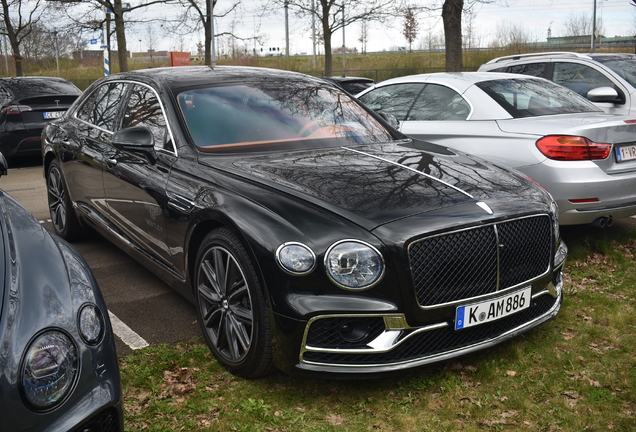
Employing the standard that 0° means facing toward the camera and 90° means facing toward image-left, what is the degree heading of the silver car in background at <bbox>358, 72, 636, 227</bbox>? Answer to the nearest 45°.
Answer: approximately 135°

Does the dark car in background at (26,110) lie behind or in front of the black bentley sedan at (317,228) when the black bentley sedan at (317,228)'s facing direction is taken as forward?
behind

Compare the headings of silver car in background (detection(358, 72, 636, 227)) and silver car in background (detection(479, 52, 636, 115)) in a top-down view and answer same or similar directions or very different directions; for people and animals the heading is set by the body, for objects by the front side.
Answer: very different directions

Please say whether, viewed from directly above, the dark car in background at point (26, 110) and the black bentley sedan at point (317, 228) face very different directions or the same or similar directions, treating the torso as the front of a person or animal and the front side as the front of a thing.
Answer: very different directions

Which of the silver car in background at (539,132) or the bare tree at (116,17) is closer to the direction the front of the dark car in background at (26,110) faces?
the bare tree

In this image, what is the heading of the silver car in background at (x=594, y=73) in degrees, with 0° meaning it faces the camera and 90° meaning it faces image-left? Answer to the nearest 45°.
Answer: approximately 315°

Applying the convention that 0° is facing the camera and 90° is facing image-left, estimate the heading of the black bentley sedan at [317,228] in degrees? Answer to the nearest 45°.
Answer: approximately 315°

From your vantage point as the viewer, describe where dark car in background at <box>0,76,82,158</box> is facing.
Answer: facing away from the viewer and to the left of the viewer

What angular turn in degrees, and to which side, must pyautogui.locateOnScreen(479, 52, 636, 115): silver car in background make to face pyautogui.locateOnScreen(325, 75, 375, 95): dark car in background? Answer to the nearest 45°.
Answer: approximately 180°

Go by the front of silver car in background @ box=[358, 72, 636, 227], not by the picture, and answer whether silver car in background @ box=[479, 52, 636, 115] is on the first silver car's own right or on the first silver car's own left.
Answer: on the first silver car's own right
